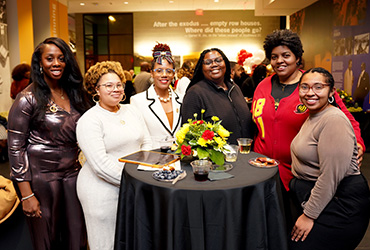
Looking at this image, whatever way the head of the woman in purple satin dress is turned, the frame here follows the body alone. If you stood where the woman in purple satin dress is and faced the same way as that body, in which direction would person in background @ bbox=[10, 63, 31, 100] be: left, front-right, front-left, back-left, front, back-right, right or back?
back-left

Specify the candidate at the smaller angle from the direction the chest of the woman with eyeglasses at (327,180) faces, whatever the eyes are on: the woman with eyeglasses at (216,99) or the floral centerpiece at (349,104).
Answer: the woman with eyeglasses

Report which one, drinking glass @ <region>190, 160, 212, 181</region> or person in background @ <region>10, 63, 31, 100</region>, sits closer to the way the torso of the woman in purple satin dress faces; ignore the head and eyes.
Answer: the drinking glass

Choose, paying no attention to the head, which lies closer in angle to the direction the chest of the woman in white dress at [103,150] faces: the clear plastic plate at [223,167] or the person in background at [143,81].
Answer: the clear plastic plate

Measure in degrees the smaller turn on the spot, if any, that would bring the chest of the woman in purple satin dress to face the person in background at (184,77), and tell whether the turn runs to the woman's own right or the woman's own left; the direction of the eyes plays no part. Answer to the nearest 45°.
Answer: approximately 90° to the woman's own left

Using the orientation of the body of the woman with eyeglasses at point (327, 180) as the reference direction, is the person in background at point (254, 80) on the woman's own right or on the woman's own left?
on the woman's own right

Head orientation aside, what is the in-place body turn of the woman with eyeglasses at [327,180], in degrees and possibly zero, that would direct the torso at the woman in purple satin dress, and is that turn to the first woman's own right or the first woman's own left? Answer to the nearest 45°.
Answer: approximately 45° to the first woman's own right

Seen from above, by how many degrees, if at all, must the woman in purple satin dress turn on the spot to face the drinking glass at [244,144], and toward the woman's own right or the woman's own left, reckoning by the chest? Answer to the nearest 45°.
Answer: approximately 45° to the woman's own left

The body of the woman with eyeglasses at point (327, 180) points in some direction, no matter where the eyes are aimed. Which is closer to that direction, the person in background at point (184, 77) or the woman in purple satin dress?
the woman in purple satin dress

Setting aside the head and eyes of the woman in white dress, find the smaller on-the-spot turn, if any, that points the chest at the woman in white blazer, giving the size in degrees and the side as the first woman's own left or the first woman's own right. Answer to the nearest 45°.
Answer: approximately 90° to the first woman's own left
